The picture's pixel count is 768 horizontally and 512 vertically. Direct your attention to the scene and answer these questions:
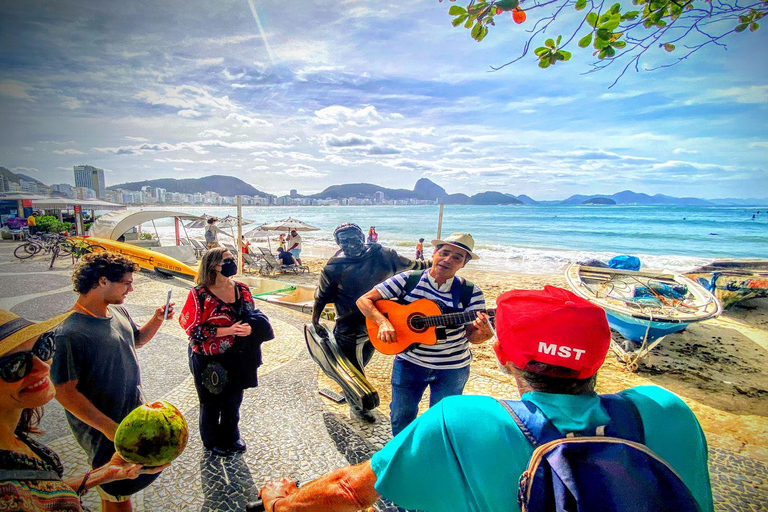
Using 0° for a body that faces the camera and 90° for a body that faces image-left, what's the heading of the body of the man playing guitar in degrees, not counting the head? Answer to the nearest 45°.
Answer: approximately 0°

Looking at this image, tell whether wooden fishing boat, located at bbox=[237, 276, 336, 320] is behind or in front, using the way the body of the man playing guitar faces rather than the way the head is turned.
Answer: behind

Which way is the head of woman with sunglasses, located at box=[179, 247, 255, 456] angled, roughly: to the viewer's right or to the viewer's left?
to the viewer's right

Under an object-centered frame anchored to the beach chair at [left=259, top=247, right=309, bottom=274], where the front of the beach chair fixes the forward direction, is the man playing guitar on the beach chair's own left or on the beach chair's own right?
on the beach chair's own right

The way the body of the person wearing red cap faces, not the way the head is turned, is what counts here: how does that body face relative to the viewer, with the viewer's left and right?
facing away from the viewer

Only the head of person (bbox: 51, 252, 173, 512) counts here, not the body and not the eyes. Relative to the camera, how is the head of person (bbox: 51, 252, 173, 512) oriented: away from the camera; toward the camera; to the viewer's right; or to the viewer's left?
to the viewer's right

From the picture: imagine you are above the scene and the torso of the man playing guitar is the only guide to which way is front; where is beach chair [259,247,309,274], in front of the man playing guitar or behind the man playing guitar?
behind
